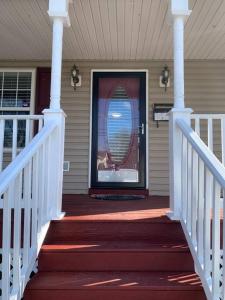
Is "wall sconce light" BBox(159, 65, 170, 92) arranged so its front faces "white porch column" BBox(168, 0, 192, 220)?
yes

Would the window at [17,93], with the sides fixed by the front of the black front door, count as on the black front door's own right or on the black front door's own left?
on the black front door's own right

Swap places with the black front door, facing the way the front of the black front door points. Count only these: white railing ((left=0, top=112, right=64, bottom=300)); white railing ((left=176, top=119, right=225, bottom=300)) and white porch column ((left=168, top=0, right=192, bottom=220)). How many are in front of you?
3

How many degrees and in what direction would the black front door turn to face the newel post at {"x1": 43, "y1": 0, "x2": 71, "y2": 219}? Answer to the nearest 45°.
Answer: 0° — it already faces it

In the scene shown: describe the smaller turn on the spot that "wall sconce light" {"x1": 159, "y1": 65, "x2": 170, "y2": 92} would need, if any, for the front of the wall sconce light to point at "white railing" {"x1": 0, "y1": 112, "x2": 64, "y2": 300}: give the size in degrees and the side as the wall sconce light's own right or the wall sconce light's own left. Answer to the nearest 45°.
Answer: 0° — it already faces it

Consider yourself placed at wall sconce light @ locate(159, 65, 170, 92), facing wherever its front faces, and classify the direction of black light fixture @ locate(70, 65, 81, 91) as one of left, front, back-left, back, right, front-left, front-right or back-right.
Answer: right

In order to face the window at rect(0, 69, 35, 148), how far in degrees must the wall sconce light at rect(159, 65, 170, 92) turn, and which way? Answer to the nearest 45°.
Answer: approximately 90° to its right

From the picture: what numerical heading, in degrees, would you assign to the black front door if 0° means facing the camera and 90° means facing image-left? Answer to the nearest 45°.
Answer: approximately 0°

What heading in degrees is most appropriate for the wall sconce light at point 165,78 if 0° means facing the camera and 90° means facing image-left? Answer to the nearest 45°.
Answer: approximately 0°

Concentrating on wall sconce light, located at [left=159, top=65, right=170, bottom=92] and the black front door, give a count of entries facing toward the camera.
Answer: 2

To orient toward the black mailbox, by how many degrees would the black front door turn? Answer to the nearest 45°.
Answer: approximately 90° to its left
